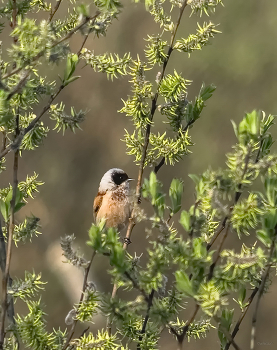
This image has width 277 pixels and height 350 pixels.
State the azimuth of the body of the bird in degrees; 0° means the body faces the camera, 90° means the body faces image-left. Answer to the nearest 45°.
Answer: approximately 315°
